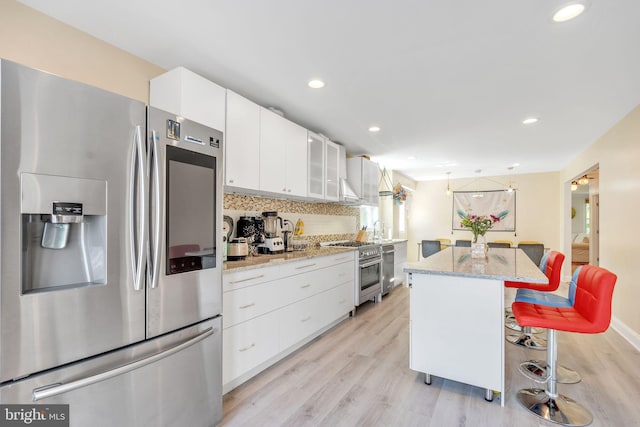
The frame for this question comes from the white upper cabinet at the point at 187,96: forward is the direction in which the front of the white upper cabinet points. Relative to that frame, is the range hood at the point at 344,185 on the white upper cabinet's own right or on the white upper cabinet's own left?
on the white upper cabinet's own left

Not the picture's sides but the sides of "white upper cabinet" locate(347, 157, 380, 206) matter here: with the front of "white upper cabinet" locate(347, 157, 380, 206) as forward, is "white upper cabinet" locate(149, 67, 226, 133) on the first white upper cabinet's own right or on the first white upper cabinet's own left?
on the first white upper cabinet's own right

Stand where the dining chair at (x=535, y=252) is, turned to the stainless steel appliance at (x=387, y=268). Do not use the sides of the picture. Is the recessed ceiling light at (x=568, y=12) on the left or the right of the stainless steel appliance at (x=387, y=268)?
left

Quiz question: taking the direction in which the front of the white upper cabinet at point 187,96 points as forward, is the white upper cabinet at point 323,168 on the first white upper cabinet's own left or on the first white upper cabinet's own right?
on the first white upper cabinet's own left

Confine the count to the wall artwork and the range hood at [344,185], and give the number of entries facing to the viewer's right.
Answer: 1

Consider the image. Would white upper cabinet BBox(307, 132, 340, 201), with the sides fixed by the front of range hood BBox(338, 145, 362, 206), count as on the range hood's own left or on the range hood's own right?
on the range hood's own right

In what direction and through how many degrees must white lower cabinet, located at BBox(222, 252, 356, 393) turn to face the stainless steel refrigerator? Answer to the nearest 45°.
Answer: approximately 90° to its right

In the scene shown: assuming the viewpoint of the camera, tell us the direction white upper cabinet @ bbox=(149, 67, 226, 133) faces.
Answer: facing the viewer and to the right of the viewer

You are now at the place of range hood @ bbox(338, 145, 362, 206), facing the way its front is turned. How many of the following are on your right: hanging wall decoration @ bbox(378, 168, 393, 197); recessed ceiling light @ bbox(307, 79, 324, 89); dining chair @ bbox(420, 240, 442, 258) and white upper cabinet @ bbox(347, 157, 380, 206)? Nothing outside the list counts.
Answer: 1

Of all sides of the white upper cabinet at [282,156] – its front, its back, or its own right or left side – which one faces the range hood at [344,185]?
left

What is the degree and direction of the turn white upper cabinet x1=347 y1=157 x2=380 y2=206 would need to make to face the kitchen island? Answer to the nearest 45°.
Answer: approximately 45° to its right

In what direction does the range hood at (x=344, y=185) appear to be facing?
to the viewer's right

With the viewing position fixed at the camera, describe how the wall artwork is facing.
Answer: facing the viewer

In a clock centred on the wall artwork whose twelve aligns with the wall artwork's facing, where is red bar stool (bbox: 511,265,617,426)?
The red bar stool is roughly at 12 o'clock from the wall artwork.

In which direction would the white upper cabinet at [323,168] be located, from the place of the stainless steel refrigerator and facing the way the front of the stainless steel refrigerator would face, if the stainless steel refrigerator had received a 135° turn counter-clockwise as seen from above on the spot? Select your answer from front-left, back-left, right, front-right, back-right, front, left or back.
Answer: front-right

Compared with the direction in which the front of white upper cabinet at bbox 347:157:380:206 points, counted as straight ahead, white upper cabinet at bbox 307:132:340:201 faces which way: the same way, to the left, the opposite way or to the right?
the same way

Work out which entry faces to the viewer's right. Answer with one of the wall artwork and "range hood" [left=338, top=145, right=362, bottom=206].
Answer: the range hood

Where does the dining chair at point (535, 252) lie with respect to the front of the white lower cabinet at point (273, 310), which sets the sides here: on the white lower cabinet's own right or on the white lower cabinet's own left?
on the white lower cabinet's own left
